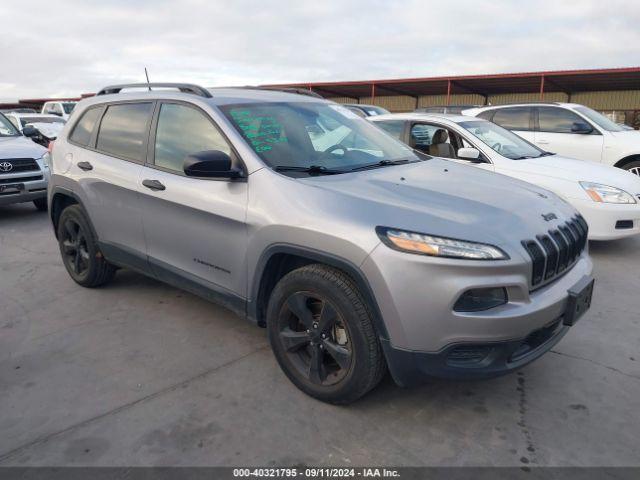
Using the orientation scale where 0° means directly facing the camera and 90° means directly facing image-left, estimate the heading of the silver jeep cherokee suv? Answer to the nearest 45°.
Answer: approximately 315°

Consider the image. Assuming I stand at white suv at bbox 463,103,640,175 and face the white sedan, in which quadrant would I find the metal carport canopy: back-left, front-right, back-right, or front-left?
back-right

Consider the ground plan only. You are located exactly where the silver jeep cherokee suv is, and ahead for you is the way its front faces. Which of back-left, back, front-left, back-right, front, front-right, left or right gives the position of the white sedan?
left

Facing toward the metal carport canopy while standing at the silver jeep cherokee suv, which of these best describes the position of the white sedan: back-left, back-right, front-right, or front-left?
front-right

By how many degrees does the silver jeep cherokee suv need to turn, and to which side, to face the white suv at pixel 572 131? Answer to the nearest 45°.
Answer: approximately 90° to its left

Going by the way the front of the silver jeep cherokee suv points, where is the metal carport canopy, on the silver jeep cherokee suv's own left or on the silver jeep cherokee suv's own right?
on the silver jeep cherokee suv's own left

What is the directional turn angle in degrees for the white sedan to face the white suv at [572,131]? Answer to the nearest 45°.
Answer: approximately 135° to its left

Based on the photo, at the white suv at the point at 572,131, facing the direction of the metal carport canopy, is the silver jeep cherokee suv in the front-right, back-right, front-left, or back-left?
back-left

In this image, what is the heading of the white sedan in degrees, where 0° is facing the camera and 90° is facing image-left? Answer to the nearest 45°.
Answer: approximately 315°

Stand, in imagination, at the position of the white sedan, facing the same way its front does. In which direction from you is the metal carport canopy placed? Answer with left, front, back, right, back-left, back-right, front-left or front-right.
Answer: back-left

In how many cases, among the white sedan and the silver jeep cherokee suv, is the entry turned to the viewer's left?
0

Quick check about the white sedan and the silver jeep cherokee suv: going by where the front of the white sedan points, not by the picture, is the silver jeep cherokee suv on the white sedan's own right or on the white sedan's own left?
on the white sedan's own right
